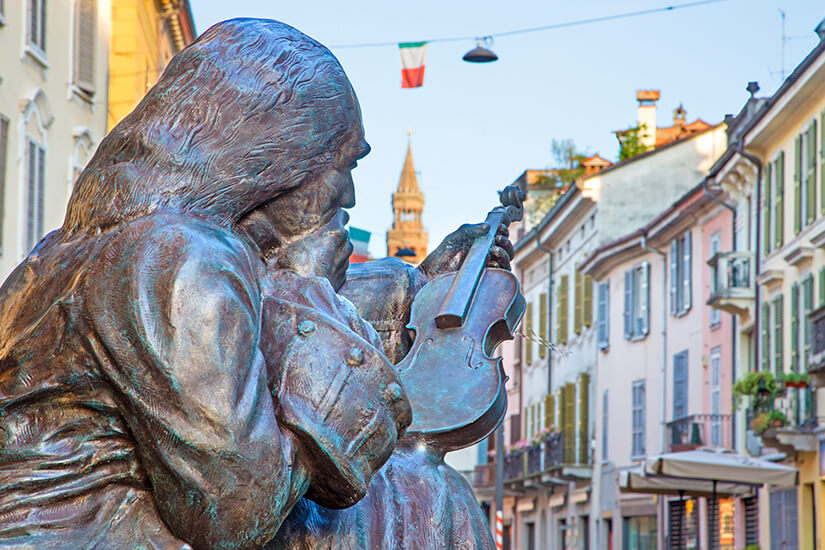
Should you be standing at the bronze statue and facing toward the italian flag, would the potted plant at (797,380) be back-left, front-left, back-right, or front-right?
front-right

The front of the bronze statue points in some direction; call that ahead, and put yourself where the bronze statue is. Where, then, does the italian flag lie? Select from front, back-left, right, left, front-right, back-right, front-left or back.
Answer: left

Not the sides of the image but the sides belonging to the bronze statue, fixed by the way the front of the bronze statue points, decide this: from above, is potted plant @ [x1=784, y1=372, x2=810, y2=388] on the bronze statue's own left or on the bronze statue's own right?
on the bronze statue's own left

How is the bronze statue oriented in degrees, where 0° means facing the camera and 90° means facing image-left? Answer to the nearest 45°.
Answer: approximately 270°
